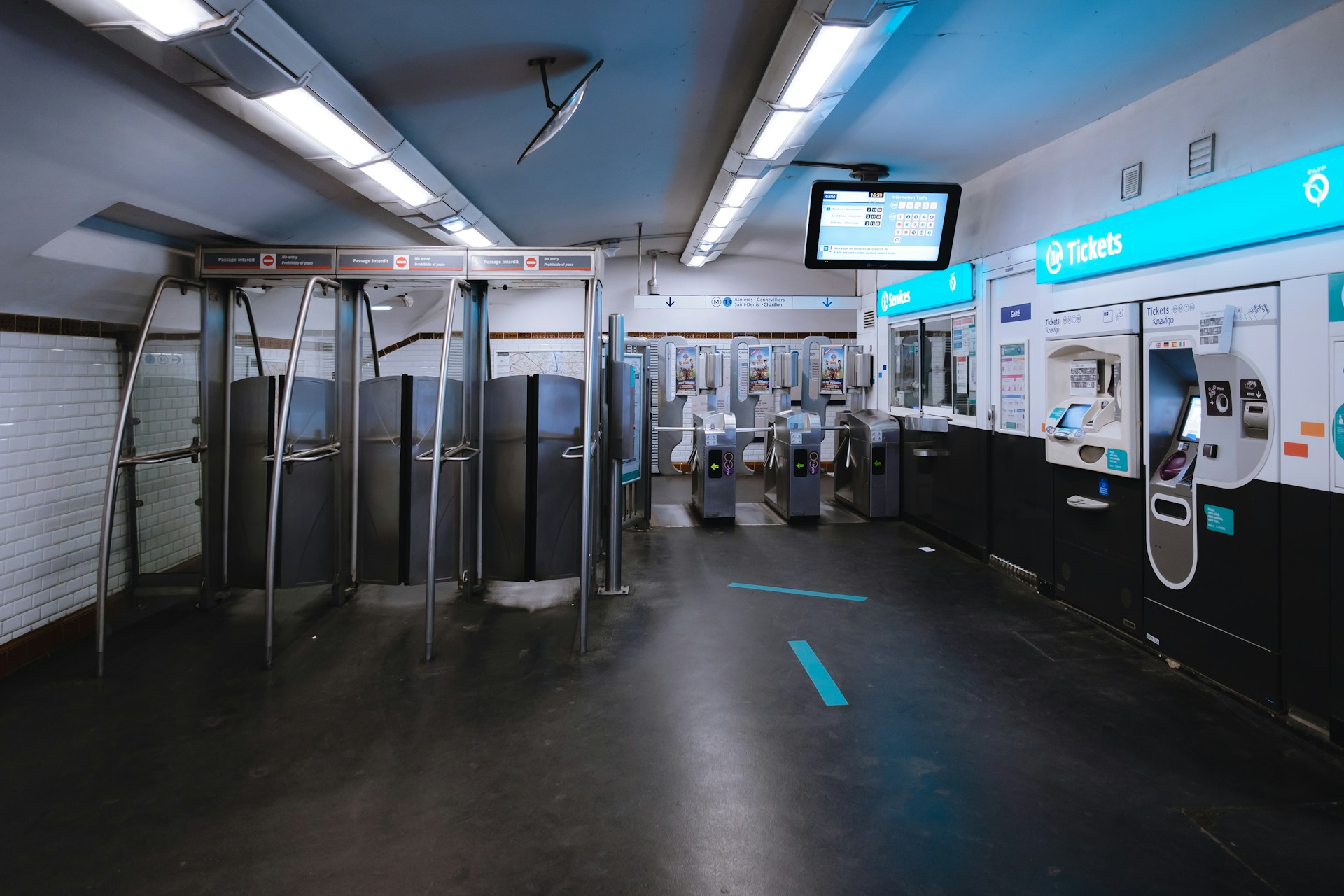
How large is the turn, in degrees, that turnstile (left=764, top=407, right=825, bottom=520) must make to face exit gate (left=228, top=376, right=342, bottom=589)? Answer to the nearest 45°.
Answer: approximately 45° to its right

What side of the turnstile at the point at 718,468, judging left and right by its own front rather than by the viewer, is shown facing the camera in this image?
front

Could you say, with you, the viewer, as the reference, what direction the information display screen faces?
facing the viewer

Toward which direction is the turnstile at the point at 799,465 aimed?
toward the camera

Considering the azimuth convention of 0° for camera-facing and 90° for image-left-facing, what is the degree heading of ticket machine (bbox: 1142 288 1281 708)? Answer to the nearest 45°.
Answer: approximately 45°

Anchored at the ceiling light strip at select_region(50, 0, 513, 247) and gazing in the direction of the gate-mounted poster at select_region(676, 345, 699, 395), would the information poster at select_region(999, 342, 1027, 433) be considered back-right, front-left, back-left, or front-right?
front-right

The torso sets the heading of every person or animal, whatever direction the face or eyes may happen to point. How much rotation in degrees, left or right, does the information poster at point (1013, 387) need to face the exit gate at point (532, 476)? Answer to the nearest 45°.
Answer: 0° — it already faces it

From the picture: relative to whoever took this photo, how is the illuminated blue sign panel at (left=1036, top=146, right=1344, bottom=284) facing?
facing the viewer and to the left of the viewer

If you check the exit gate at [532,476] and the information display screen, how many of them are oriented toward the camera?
2

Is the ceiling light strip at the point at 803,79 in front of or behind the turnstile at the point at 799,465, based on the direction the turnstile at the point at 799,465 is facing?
in front
